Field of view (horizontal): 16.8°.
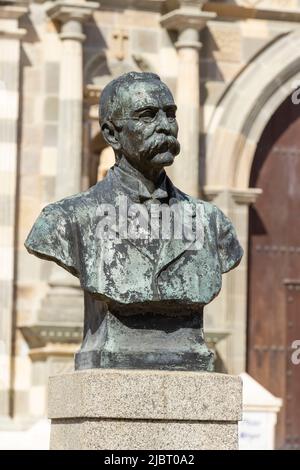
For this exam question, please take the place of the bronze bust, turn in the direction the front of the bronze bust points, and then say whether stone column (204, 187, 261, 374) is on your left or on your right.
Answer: on your left

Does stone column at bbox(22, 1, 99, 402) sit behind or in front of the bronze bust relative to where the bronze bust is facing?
behind

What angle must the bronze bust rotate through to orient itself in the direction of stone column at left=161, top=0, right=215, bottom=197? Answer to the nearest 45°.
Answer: approximately 135° to its left

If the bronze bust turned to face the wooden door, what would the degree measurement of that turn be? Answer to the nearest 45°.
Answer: approximately 135° to its left

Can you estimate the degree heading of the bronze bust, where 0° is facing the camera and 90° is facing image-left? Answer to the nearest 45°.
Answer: approximately 315°
